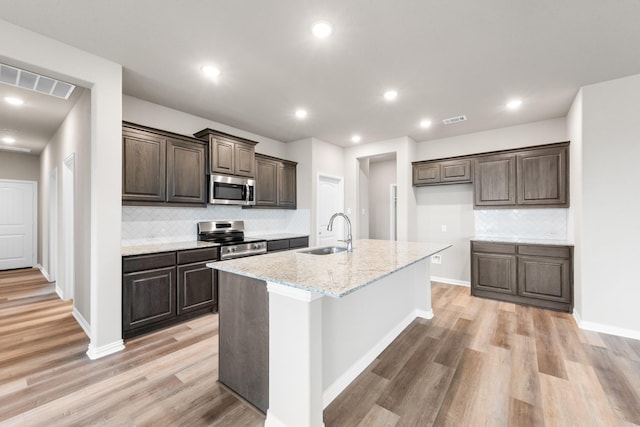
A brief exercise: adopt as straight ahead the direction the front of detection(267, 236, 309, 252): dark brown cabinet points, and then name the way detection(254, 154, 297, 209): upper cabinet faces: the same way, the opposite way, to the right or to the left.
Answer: the same way

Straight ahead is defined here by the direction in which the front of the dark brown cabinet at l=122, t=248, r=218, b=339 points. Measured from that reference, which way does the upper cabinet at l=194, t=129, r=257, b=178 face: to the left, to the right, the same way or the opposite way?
the same way

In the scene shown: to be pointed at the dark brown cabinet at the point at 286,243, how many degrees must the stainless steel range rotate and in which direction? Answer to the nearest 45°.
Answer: approximately 45° to its left

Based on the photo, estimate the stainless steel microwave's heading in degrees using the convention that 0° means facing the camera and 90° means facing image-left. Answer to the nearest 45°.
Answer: approximately 315°

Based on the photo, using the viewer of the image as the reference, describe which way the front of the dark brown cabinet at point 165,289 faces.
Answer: facing the viewer and to the right of the viewer

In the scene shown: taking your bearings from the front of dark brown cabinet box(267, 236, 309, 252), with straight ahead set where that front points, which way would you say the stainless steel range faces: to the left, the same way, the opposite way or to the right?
the same way

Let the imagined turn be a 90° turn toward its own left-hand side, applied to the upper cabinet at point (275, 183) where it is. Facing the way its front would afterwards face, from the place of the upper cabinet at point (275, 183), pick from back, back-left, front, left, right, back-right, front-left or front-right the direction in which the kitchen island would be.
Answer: back-right

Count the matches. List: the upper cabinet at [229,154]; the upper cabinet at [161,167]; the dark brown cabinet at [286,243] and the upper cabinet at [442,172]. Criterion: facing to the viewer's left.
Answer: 0

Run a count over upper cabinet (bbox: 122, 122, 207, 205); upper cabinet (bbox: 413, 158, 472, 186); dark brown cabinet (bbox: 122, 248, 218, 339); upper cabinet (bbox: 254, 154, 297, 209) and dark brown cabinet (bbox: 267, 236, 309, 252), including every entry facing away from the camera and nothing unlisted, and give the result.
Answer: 0

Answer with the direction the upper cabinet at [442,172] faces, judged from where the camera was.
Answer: facing the viewer

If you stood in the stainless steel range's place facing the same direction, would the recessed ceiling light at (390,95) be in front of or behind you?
in front
